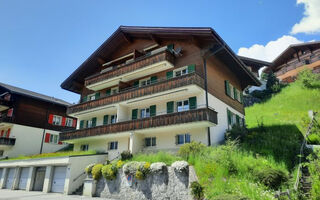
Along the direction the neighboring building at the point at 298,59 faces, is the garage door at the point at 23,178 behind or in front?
in front

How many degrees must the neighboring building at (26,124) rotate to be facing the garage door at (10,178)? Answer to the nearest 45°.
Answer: approximately 45° to its left

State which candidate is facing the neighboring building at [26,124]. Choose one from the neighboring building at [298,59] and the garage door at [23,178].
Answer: the neighboring building at [298,59]

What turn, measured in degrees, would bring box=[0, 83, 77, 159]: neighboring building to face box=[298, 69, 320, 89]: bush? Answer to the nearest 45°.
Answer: approximately 90° to its left

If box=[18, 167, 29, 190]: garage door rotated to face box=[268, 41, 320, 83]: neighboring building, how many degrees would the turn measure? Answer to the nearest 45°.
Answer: approximately 135° to its left

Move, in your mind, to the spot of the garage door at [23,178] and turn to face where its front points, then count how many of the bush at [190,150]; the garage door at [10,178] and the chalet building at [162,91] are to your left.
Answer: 2

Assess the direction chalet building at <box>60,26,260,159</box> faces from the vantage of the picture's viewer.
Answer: facing the viewer and to the left of the viewer

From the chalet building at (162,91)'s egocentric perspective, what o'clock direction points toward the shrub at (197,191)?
The shrub is roughly at 10 o'clock from the chalet building.

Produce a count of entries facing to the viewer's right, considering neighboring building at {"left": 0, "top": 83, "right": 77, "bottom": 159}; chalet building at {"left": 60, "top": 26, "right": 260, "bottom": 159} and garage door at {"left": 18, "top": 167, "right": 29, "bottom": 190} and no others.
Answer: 0

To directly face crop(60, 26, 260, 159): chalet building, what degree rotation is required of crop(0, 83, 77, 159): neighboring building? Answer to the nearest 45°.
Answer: approximately 90° to its left

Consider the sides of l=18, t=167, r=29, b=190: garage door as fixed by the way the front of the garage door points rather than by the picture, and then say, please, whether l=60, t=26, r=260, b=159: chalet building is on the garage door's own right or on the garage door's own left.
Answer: on the garage door's own left

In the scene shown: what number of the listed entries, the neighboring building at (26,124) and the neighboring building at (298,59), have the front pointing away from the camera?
0

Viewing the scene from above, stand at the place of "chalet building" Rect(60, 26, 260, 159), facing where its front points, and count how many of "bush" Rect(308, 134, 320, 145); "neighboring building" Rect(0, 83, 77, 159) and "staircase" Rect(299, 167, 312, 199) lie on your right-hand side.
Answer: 1

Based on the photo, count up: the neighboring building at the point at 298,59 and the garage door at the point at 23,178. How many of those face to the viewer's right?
0

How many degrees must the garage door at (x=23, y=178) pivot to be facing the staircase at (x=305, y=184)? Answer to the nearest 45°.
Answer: approximately 90° to its left

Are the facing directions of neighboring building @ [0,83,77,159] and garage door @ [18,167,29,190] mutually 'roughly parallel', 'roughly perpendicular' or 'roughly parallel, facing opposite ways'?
roughly parallel
